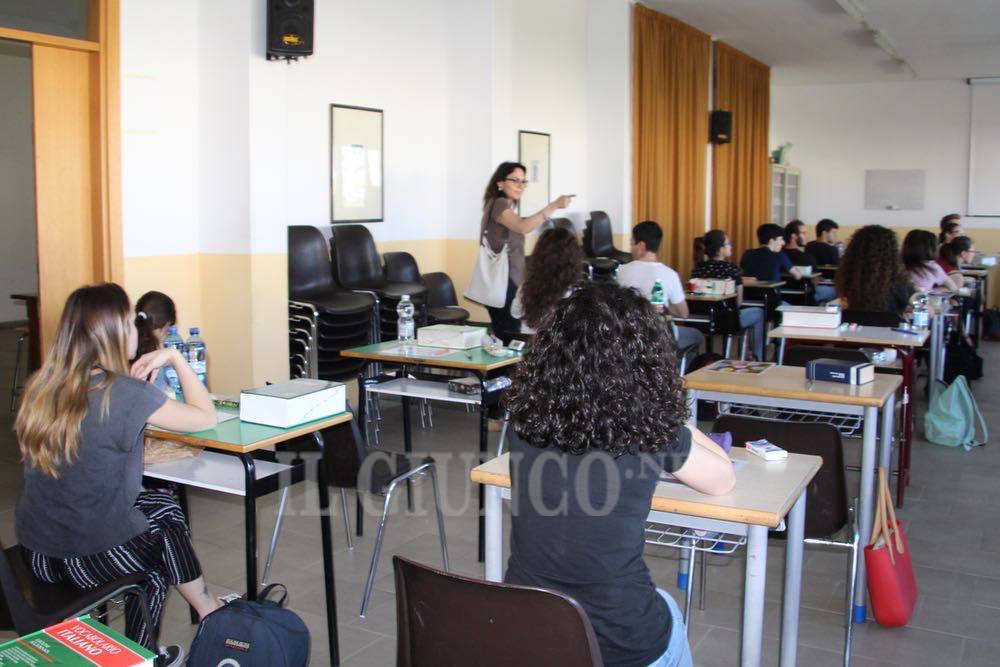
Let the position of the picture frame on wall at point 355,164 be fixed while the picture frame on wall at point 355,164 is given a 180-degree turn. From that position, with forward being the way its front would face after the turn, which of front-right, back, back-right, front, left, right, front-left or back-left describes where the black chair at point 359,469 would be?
back-left

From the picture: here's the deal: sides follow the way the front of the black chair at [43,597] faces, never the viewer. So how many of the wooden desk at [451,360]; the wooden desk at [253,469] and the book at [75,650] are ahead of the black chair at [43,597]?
2

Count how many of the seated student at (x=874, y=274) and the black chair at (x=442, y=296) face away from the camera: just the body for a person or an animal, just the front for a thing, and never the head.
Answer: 1

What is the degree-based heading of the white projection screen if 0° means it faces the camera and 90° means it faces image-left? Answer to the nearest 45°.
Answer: approximately 0°

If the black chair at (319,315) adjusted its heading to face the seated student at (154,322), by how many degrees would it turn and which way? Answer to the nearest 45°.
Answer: approximately 45° to its right

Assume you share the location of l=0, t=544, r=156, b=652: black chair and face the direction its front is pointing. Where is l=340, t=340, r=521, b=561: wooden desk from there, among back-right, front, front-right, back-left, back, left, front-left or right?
front

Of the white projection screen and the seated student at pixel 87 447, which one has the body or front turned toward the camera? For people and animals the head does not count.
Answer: the white projection screen

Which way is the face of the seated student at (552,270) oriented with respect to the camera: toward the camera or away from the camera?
away from the camera

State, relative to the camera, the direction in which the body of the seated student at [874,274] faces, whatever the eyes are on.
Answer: away from the camera

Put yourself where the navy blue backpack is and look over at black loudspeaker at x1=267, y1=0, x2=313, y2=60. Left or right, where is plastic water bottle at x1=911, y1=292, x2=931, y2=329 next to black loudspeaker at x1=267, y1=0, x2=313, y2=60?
right

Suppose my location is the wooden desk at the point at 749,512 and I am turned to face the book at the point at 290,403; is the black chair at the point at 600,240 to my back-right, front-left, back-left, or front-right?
front-right

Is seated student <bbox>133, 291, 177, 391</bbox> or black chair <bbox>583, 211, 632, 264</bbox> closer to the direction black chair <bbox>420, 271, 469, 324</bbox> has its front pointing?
the seated student

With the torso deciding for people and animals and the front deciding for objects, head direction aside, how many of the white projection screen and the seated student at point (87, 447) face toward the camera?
1
